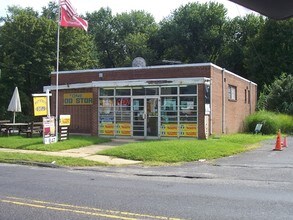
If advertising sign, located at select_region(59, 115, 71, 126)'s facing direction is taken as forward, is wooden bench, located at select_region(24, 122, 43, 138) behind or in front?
behind

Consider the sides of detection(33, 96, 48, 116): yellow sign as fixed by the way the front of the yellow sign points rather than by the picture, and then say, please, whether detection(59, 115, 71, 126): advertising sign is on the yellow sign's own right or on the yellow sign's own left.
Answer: on the yellow sign's own left

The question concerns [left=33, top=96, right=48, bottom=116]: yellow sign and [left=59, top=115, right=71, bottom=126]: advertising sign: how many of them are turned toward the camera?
2

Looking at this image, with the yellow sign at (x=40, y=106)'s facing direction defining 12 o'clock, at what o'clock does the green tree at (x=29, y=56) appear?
The green tree is roughly at 6 o'clock from the yellow sign.

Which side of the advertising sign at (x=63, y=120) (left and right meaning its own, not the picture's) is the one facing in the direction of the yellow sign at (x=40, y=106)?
right

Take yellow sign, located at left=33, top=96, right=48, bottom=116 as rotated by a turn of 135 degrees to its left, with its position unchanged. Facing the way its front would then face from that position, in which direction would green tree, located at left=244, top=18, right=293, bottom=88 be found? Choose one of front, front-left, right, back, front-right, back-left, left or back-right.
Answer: front

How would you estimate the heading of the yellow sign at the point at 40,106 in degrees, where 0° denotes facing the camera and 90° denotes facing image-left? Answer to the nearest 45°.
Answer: approximately 0°

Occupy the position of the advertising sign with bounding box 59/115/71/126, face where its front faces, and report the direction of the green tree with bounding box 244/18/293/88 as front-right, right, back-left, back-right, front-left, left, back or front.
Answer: back-left
